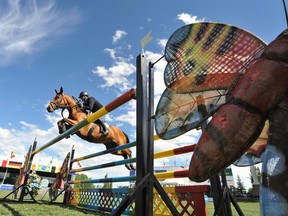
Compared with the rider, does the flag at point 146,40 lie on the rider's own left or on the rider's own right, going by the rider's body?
on the rider's own left

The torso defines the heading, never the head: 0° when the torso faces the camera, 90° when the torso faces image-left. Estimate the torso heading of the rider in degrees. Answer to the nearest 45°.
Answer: approximately 45°
